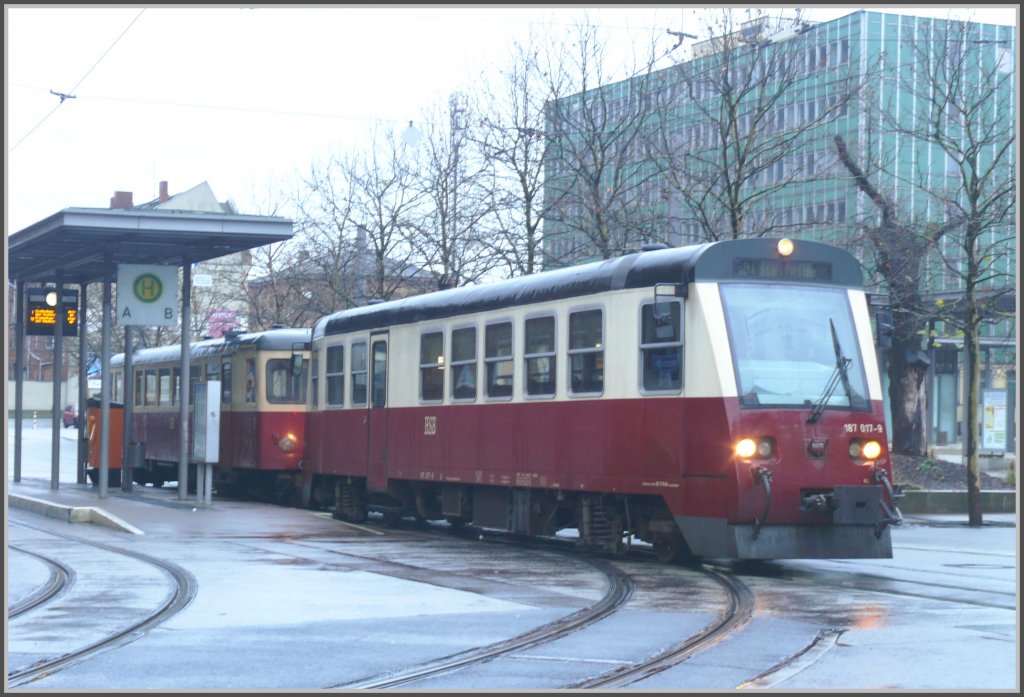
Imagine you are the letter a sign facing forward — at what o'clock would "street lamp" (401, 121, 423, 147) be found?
The street lamp is roughly at 7 o'clock from the letter a sign.

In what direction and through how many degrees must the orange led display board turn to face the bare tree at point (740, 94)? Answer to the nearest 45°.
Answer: approximately 90° to its left

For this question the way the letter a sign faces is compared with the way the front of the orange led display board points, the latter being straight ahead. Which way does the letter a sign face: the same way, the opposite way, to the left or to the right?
the same way

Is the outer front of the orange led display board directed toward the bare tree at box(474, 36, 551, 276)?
no

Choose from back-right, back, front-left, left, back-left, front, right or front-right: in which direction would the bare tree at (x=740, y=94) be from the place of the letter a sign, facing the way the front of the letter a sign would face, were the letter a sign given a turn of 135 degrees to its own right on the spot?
back-right

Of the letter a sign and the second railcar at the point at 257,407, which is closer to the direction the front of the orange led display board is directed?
the letter a sign

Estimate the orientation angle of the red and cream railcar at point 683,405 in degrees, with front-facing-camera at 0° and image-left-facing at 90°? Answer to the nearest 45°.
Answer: approximately 315°

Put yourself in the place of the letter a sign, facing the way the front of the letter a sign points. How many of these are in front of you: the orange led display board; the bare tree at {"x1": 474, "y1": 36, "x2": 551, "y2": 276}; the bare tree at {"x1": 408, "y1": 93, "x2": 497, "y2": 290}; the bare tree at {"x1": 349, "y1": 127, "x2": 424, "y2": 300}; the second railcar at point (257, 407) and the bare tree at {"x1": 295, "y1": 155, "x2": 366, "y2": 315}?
0

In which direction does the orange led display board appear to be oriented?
toward the camera

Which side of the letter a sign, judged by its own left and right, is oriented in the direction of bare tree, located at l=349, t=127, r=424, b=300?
back

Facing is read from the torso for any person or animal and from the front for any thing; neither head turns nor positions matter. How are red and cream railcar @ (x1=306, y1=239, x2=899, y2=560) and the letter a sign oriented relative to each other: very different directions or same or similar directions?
same or similar directions

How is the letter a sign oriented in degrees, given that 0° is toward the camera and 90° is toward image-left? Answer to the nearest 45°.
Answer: approximately 0°

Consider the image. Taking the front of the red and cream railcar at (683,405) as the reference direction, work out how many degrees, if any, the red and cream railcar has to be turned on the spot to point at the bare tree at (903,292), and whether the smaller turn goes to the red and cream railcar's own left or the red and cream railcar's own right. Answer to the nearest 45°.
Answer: approximately 135° to the red and cream railcar's own left

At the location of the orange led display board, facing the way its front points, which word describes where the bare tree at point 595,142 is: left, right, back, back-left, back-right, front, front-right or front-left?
left

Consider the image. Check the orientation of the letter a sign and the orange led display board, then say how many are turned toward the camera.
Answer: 2

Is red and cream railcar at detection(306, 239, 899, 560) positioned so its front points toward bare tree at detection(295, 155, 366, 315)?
no

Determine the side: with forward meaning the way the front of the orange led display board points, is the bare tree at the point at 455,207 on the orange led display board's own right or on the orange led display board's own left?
on the orange led display board's own left

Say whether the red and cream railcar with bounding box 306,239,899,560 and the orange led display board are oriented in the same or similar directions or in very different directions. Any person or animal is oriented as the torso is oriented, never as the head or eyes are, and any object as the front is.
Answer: same or similar directions

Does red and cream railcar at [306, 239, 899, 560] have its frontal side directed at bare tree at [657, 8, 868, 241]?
no

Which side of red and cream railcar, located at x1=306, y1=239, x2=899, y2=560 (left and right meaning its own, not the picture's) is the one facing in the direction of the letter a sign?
back

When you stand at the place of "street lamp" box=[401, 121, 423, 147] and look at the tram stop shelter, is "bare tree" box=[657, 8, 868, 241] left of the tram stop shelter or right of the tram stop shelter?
left

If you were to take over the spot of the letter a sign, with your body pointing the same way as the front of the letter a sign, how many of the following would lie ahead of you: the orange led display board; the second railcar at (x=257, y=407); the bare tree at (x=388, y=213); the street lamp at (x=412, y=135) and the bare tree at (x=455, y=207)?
0

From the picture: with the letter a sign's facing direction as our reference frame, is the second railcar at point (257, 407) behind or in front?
behind
